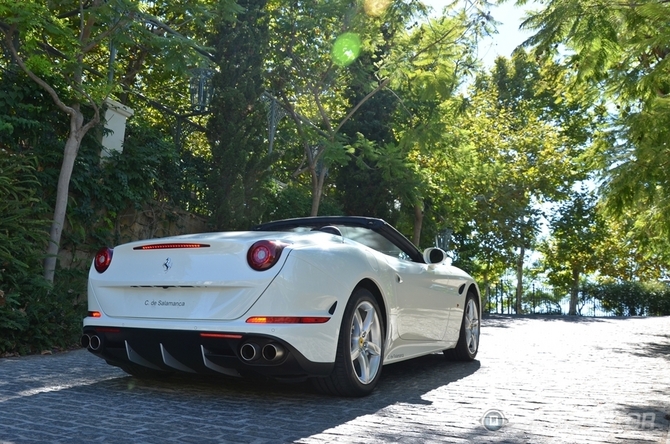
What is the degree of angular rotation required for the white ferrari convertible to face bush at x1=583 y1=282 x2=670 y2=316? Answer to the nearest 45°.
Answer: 0° — it already faces it

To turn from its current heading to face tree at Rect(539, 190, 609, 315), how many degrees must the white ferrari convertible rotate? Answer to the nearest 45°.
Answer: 0° — it already faces it

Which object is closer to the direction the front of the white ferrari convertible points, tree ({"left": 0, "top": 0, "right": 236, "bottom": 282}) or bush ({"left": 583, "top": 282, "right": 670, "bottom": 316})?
the bush

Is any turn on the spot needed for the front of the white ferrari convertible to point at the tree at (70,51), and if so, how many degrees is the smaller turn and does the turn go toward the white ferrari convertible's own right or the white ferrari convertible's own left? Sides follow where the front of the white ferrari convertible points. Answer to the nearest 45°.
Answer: approximately 90° to the white ferrari convertible's own left

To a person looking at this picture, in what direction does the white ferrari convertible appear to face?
facing away from the viewer and to the right of the viewer
